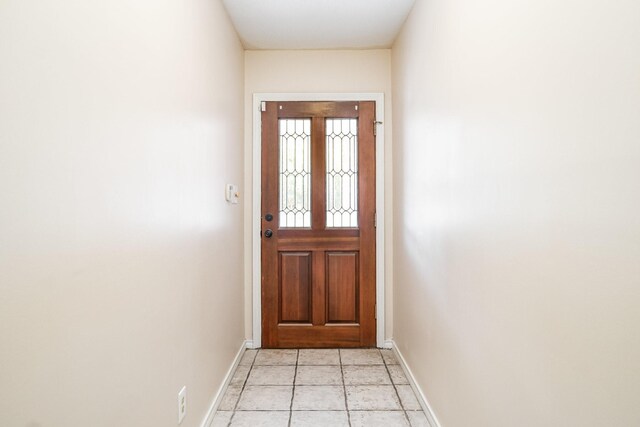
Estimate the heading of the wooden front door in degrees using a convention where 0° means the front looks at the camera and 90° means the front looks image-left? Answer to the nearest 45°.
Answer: approximately 0°
